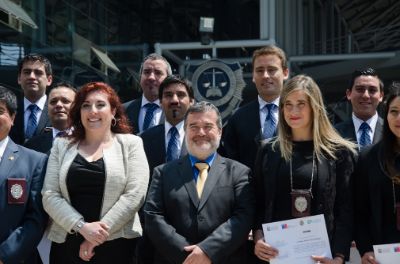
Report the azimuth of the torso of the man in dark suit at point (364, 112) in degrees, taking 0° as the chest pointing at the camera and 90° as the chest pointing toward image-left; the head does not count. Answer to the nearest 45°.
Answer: approximately 0°

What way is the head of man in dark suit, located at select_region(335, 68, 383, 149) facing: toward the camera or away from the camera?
toward the camera

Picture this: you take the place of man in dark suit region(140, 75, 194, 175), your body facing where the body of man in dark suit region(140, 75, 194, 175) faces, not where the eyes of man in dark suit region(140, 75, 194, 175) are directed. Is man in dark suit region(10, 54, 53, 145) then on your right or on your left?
on your right

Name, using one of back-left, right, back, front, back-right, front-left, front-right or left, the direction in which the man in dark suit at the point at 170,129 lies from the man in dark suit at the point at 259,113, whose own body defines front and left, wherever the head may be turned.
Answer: right

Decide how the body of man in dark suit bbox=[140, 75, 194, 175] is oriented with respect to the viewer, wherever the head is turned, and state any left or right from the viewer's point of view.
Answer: facing the viewer

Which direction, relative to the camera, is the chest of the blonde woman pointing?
toward the camera

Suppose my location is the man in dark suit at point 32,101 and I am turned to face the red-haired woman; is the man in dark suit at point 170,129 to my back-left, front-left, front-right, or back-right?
front-left

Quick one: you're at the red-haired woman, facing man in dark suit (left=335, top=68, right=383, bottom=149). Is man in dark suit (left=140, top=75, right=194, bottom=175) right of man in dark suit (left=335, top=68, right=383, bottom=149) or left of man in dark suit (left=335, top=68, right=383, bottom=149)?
left

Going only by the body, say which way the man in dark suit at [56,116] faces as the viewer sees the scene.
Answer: toward the camera

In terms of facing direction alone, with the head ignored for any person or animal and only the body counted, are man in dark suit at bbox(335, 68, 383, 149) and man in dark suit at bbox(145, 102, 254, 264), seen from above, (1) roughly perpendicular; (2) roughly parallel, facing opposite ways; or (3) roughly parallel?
roughly parallel

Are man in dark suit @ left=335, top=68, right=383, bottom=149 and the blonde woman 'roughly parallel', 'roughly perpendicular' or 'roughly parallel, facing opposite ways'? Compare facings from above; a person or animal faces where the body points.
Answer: roughly parallel

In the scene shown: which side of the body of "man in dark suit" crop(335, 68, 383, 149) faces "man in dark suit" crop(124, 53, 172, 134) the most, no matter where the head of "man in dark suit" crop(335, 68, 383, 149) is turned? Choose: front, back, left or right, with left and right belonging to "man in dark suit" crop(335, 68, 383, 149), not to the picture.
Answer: right

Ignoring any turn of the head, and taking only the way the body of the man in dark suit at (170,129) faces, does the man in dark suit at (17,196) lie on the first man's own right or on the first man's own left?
on the first man's own right
